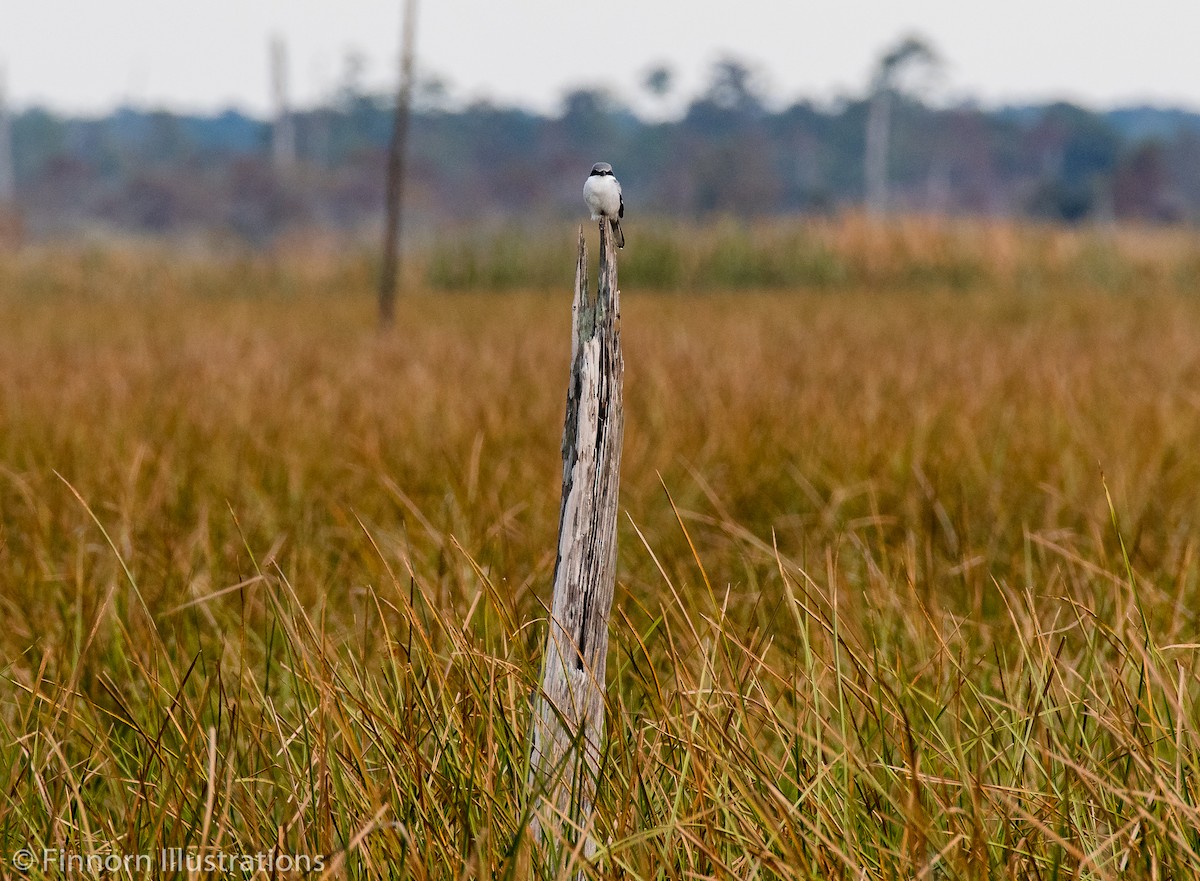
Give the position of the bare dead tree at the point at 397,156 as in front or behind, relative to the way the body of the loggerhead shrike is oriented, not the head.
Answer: behind

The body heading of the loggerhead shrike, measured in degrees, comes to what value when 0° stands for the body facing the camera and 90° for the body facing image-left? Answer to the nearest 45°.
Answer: approximately 0°
